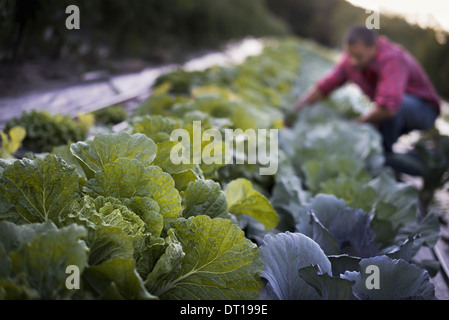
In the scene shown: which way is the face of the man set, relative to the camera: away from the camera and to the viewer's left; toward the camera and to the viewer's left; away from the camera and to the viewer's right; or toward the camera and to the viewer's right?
toward the camera and to the viewer's left

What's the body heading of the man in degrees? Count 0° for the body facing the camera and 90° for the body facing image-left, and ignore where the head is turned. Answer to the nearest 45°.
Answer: approximately 45°
